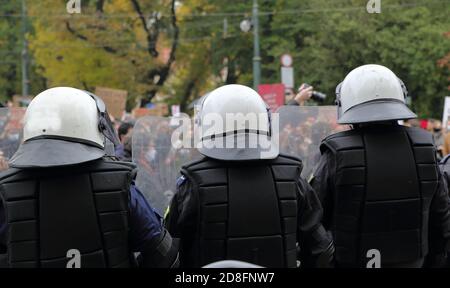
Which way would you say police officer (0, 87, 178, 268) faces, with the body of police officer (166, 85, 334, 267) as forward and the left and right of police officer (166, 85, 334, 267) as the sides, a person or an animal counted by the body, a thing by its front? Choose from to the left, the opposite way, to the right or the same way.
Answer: the same way

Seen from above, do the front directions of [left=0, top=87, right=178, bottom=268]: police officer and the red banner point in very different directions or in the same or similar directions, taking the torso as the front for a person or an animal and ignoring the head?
very different directions

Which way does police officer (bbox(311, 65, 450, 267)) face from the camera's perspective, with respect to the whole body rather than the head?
away from the camera

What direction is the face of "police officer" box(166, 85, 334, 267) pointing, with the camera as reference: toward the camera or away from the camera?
away from the camera

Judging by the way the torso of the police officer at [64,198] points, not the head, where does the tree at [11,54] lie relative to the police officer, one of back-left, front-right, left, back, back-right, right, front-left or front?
front

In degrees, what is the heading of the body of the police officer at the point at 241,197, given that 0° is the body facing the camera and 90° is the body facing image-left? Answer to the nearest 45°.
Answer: approximately 180°

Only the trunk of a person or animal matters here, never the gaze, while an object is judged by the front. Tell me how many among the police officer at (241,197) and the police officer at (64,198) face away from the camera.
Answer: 2

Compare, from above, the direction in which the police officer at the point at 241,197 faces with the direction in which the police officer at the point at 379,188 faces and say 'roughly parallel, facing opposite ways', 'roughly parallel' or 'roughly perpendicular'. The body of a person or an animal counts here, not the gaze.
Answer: roughly parallel

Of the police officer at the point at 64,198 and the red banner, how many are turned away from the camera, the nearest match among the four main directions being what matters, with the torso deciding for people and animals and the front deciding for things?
1

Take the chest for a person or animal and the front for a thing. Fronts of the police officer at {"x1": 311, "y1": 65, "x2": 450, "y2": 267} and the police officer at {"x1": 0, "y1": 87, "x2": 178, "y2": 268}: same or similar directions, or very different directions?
same or similar directions

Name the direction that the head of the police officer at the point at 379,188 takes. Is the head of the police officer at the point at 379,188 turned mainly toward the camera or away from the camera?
away from the camera

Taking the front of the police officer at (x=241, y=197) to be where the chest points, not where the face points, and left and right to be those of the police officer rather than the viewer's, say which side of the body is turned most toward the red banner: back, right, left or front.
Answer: front

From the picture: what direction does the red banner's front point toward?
toward the camera

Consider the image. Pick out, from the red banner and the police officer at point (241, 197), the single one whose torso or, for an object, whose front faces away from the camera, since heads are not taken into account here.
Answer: the police officer

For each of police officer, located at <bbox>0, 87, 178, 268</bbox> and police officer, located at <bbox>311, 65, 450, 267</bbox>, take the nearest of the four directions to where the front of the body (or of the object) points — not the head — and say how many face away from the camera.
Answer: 2

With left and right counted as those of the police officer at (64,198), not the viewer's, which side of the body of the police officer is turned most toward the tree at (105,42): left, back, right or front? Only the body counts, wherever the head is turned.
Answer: front

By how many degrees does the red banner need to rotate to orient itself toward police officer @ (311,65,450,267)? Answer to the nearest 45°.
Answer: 0° — it already faces them

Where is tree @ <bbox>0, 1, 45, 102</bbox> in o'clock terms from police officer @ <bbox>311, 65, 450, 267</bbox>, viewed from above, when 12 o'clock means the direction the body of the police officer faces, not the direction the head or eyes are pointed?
The tree is roughly at 11 o'clock from the police officer.

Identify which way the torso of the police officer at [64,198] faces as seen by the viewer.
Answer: away from the camera

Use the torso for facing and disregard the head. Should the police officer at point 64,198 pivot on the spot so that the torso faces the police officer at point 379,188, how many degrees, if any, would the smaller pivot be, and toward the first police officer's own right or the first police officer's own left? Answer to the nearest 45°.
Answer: approximately 90° to the first police officer's own right

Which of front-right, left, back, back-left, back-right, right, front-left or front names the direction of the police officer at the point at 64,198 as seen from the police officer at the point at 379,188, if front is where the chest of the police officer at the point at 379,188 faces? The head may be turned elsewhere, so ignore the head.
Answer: back-left
